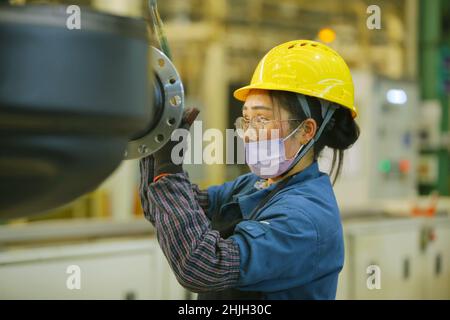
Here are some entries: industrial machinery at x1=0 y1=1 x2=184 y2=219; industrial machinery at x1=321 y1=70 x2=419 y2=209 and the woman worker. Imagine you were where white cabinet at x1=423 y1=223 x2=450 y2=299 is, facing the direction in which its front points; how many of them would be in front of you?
2

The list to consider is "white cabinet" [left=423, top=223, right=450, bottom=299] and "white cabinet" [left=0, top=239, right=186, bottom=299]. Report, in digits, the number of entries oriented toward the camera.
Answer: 2

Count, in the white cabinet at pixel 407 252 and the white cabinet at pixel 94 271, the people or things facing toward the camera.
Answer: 2

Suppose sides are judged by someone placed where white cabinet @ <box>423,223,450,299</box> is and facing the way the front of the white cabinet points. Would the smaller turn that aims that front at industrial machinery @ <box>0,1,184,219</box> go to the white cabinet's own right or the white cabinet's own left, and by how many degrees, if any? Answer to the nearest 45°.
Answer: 0° — it already faces it

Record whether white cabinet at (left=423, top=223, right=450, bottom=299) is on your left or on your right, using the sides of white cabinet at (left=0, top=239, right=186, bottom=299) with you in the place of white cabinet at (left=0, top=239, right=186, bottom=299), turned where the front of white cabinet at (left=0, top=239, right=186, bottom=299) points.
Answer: on your left

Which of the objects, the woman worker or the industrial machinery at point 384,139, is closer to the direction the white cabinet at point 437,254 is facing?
the woman worker

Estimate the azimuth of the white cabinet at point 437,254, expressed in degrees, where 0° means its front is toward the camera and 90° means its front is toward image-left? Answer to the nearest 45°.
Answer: approximately 0°

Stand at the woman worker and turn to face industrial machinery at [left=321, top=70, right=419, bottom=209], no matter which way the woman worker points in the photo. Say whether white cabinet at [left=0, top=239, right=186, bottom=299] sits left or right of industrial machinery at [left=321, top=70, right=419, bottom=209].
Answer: left

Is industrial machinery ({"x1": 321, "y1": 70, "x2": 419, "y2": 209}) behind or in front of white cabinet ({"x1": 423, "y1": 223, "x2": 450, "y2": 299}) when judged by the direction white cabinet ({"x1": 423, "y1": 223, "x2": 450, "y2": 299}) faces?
behind

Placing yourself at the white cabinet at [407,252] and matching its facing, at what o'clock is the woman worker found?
The woman worker is roughly at 12 o'clock from the white cabinet.

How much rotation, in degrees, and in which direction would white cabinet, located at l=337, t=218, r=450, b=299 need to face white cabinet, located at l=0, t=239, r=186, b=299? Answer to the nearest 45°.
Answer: approximately 45° to its right

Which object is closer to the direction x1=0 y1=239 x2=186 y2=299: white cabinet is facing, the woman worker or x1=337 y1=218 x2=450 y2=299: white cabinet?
the woman worker
